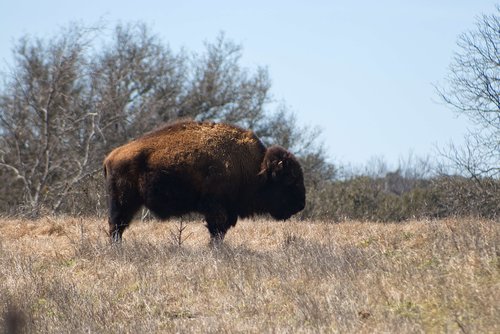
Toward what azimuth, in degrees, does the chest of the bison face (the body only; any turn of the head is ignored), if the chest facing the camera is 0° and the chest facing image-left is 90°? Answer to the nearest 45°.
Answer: approximately 270°

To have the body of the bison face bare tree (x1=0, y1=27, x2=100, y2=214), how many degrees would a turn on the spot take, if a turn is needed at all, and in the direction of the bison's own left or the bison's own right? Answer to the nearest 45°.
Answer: approximately 90° to the bison's own left
